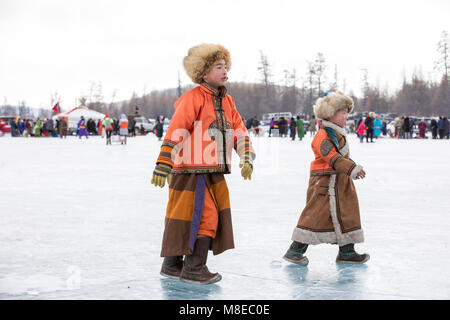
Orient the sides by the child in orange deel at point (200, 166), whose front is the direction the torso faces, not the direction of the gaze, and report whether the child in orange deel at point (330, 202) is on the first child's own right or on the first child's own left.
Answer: on the first child's own left

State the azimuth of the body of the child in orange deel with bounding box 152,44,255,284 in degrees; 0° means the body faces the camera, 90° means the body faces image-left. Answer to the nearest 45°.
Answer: approximately 315°

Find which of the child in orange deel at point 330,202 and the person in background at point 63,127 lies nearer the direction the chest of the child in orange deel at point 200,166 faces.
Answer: the child in orange deel

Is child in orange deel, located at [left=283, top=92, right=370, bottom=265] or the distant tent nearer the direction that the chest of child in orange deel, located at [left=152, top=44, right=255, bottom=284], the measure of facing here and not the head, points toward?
the child in orange deel

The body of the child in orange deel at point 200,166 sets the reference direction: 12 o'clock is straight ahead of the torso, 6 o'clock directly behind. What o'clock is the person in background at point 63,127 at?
The person in background is roughly at 7 o'clock from the child in orange deel.
